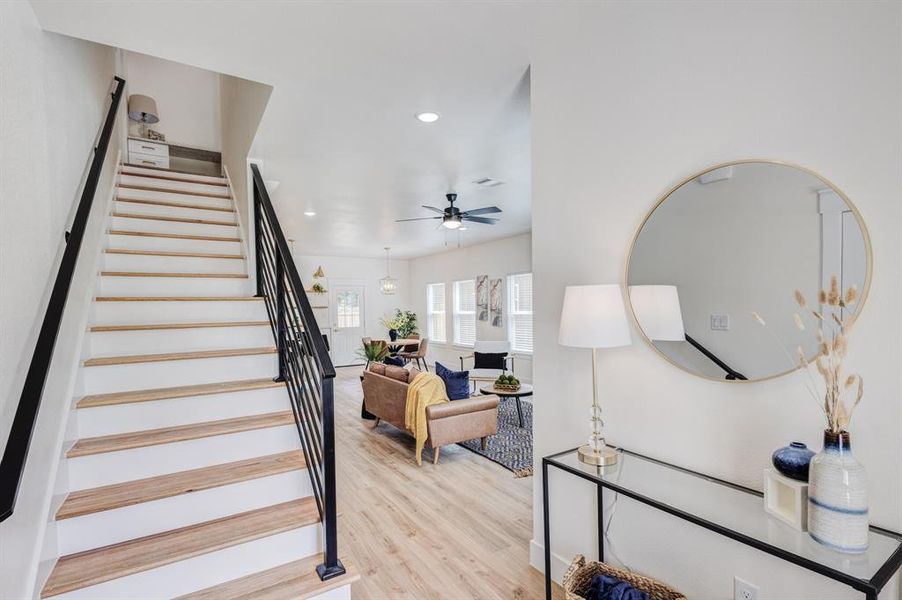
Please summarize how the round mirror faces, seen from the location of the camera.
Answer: facing the viewer

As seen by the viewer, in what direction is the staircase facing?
toward the camera

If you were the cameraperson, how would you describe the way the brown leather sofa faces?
facing away from the viewer and to the right of the viewer

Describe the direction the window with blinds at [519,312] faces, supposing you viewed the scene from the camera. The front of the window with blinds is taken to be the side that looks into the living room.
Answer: facing the viewer and to the left of the viewer

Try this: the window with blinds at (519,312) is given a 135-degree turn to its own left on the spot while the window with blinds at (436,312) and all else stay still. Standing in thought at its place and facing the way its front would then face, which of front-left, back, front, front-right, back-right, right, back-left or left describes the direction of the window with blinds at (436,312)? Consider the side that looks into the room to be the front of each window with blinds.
back-left

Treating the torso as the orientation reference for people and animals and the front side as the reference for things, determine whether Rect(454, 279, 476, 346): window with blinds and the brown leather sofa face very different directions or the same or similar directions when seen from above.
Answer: very different directions

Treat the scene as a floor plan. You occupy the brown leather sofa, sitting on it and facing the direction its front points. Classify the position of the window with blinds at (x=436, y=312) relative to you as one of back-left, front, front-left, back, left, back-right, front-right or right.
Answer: front-left

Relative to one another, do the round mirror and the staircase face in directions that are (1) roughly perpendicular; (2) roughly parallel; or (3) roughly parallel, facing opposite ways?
roughly perpendicular

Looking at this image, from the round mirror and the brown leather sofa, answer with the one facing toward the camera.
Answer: the round mirror

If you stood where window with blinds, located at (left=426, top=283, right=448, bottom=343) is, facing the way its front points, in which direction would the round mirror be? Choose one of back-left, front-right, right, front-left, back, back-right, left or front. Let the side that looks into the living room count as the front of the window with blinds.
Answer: front-left

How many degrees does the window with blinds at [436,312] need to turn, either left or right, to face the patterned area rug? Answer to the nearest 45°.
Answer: approximately 45° to its left

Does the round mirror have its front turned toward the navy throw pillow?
no

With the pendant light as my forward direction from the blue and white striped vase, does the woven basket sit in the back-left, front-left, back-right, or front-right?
front-left

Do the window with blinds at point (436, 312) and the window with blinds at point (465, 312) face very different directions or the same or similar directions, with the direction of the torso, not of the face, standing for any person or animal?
same or similar directions

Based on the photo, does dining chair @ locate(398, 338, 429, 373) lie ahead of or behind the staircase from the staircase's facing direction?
behind

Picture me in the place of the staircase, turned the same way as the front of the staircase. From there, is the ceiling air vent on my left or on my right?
on my left
